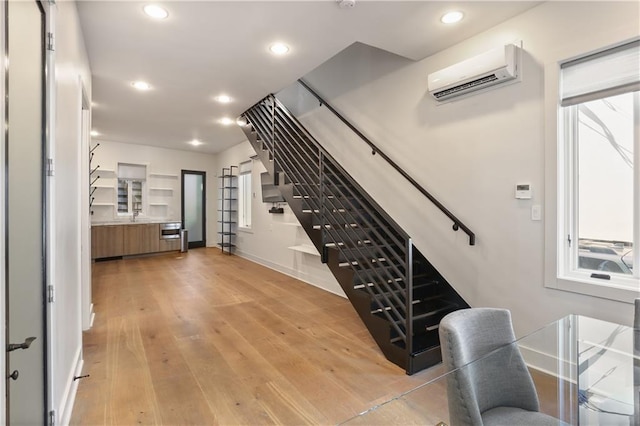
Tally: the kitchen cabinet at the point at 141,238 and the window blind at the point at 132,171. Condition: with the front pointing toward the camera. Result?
2

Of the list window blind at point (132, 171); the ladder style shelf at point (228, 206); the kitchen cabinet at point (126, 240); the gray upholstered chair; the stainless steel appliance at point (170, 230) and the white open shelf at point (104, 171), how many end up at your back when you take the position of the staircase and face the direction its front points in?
5

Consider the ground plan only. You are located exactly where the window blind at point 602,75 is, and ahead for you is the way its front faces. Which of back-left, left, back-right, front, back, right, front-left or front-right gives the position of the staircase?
front-right

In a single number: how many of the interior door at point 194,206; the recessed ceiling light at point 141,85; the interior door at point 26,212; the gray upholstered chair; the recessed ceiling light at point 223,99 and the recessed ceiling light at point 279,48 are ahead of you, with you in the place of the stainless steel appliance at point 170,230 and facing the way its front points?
5

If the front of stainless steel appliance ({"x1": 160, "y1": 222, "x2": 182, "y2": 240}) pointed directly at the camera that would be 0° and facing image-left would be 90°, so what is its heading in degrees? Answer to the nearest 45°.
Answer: approximately 0°

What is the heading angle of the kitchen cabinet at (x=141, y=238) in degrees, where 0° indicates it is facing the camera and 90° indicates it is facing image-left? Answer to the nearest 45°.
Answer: approximately 0°

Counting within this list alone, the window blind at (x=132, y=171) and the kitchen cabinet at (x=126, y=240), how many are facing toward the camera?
2
